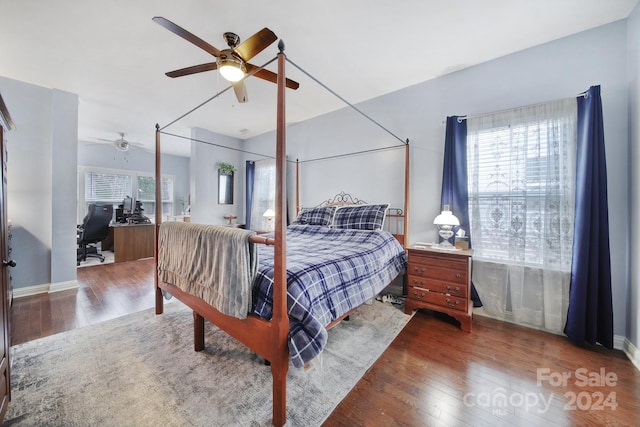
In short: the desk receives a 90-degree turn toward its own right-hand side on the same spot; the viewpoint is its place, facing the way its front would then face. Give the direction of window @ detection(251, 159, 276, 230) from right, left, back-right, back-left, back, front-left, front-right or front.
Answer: back-right

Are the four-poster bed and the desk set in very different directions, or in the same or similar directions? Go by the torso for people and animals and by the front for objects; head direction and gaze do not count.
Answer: same or similar directions

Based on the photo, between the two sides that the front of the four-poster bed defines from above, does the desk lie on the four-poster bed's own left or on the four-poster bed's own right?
on the four-poster bed's own right

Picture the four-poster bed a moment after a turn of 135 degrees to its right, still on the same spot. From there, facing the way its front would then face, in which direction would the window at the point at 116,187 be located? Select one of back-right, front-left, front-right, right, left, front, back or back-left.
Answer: front-left

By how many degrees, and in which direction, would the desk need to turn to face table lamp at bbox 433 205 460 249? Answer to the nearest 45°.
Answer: approximately 135° to its left

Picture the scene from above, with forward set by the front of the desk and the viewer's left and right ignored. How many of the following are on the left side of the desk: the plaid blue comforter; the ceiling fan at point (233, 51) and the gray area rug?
3

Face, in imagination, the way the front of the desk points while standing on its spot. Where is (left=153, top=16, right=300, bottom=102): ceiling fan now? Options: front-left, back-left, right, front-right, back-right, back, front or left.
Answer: left

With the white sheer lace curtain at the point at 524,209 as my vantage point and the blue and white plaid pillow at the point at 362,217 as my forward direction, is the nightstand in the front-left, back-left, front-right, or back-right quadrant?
front-left

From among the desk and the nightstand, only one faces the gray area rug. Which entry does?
the nightstand

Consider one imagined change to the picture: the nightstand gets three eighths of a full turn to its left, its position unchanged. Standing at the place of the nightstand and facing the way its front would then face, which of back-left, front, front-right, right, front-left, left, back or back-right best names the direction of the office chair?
back

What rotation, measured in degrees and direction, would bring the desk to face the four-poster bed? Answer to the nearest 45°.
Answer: approximately 90° to its left

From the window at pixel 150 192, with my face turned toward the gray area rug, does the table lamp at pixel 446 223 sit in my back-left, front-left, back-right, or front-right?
front-left

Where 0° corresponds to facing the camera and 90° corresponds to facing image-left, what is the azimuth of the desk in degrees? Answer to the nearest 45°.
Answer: approximately 90°

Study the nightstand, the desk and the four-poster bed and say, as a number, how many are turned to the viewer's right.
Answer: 0

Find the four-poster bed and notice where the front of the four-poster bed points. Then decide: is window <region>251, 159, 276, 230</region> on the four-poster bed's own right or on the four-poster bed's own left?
on the four-poster bed's own right

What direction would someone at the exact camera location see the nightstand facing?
facing the viewer and to the left of the viewer
